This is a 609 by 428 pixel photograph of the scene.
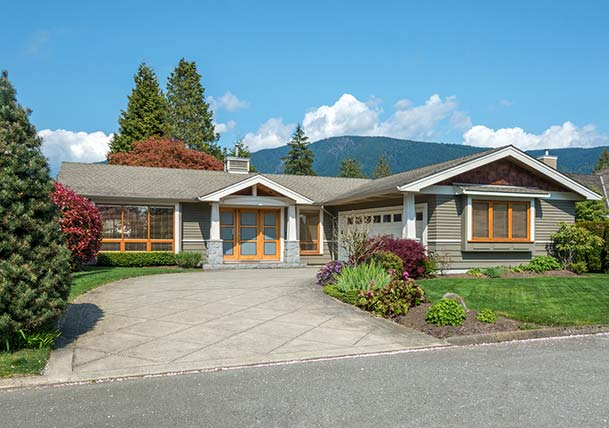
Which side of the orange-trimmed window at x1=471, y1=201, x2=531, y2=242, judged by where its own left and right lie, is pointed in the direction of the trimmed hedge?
right

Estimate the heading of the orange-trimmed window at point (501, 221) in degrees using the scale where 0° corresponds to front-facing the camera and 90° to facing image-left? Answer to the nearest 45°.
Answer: approximately 0°

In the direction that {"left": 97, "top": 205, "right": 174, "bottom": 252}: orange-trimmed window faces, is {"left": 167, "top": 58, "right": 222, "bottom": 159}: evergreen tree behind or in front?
behind

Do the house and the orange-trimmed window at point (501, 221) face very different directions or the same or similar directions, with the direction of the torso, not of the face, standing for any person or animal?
same or similar directions

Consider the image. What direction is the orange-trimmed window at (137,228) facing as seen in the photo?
toward the camera

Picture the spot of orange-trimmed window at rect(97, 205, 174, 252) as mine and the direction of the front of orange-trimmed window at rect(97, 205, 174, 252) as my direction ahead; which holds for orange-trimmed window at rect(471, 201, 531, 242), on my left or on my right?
on my left

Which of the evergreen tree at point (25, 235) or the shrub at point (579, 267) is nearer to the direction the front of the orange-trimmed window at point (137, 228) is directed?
the evergreen tree

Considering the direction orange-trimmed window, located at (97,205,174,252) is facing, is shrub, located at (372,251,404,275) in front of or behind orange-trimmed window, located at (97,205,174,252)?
in front

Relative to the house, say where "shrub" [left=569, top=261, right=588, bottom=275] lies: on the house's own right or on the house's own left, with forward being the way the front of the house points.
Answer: on the house's own left

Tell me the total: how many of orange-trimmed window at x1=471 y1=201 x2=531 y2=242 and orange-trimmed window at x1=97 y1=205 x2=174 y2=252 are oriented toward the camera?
2

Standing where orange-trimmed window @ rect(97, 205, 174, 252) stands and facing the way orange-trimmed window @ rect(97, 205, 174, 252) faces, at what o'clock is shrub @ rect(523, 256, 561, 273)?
The shrub is roughly at 10 o'clock from the orange-trimmed window.
